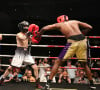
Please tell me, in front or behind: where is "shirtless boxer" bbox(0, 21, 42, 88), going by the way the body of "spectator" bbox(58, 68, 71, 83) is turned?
in front

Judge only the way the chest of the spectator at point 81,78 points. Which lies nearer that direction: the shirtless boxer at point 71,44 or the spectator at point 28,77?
the shirtless boxer

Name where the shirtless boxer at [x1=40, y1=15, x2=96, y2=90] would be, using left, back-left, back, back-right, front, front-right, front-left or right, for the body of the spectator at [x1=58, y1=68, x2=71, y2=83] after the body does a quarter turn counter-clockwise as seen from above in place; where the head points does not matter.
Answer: right

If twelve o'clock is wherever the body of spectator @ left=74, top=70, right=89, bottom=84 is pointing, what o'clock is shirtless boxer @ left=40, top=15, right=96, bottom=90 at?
The shirtless boxer is roughly at 12 o'clock from the spectator.
